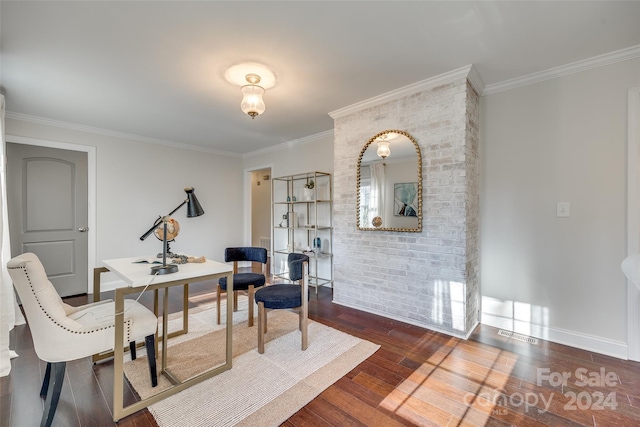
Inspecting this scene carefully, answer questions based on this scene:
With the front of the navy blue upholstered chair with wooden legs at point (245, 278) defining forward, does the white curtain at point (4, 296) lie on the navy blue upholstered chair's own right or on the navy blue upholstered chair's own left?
on the navy blue upholstered chair's own right

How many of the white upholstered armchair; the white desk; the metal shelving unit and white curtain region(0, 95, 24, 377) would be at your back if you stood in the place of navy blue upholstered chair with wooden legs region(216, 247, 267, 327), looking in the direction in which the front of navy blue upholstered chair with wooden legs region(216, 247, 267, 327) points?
1

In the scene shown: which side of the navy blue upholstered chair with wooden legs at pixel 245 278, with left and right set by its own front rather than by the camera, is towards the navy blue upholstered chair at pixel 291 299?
left

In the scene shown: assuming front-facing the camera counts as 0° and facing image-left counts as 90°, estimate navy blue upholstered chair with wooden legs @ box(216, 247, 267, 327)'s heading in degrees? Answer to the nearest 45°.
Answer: approximately 45°

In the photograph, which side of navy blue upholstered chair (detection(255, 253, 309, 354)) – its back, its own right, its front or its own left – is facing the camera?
left

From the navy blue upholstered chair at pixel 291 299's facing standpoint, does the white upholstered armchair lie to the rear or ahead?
ahead

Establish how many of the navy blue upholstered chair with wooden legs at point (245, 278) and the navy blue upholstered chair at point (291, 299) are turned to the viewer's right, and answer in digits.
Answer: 0

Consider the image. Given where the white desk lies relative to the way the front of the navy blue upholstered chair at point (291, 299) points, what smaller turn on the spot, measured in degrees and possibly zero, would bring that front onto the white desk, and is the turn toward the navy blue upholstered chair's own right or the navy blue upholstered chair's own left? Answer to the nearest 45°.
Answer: approximately 45° to the navy blue upholstered chair's own left

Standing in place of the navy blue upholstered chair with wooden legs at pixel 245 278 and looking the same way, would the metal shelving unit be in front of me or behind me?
behind

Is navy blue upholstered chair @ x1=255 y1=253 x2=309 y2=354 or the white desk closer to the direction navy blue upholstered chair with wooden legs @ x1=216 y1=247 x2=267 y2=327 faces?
the white desk

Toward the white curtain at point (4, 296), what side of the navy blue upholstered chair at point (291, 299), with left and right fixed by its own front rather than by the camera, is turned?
front

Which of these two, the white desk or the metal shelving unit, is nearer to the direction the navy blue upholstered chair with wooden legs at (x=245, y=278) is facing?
the white desk
